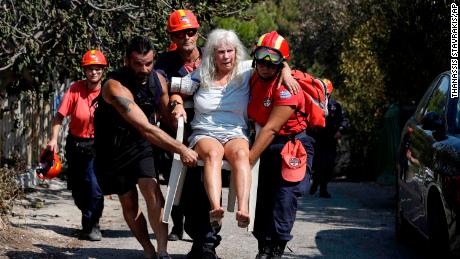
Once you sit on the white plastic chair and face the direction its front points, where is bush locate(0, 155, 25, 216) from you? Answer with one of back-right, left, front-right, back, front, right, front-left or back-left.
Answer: back-right

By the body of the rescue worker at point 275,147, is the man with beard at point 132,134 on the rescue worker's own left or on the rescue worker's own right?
on the rescue worker's own right

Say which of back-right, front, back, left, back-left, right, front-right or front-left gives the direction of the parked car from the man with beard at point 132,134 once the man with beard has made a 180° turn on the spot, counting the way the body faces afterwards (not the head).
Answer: back-right

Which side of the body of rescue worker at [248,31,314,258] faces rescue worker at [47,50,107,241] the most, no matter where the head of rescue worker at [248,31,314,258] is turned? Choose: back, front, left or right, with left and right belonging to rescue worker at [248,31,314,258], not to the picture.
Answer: right

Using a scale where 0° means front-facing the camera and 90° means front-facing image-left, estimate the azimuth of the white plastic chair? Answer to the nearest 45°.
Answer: approximately 0°

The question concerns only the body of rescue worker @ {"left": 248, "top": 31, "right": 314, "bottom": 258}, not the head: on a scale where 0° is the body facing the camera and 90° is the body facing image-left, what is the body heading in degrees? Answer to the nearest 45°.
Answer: approximately 45°

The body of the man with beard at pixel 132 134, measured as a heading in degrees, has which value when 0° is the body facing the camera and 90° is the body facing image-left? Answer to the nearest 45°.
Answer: approximately 315°
